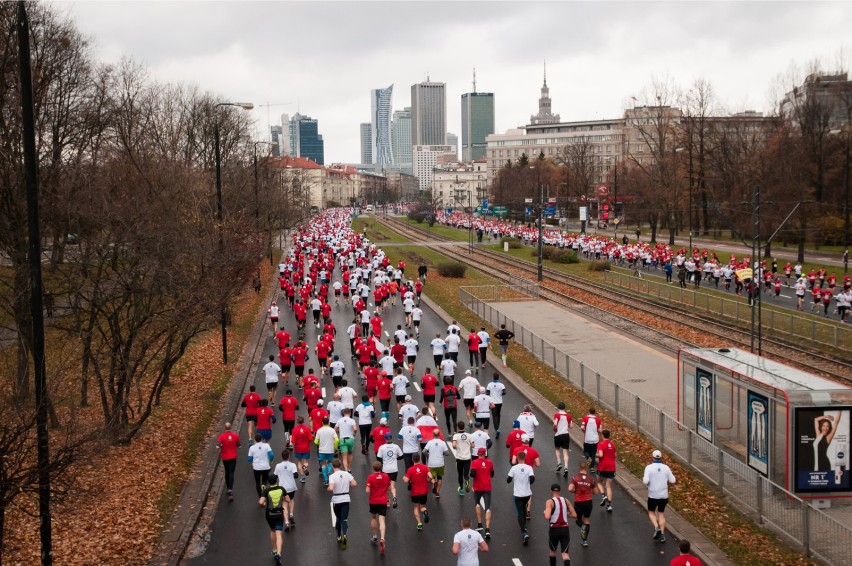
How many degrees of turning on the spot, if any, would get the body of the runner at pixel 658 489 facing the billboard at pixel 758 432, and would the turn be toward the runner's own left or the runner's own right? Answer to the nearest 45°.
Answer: approximately 45° to the runner's own right

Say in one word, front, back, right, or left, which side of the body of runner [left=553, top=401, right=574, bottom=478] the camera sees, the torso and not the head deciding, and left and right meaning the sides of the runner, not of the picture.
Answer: back

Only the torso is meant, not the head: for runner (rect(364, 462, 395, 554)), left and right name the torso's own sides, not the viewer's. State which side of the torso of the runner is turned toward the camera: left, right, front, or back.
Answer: back

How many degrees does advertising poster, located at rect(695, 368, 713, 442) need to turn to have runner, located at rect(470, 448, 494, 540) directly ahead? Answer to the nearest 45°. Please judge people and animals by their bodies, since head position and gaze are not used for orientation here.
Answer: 0° — it already faces them

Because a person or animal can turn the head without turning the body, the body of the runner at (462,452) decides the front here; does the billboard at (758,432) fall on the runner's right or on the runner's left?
on the runner's right

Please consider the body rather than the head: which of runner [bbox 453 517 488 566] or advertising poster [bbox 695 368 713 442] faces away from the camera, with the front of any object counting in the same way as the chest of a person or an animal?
the runner

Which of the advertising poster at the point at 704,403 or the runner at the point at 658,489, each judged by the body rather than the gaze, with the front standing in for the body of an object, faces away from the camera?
the runner

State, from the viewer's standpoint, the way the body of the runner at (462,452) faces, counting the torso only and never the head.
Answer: away from the camera

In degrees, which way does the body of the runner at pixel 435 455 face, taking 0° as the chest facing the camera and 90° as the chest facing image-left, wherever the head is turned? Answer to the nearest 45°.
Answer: approximately 180°

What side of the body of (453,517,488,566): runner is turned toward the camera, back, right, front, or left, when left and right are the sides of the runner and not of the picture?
back

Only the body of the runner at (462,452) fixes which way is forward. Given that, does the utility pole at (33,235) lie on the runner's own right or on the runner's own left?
on the runner's own left

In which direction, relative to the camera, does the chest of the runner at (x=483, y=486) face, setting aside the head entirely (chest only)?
away from the camera

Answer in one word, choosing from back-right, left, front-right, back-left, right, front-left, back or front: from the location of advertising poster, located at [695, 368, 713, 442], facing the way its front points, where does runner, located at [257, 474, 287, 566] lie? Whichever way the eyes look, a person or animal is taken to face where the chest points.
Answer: front

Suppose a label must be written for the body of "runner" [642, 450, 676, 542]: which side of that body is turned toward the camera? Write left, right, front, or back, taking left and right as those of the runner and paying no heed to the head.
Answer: back

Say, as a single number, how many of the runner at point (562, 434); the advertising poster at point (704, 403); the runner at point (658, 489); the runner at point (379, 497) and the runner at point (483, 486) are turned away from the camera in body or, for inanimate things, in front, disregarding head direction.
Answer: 4

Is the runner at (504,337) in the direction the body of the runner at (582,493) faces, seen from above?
yes

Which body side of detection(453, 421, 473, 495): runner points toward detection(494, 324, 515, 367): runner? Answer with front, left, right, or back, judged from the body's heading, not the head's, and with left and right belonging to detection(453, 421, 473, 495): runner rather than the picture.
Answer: front

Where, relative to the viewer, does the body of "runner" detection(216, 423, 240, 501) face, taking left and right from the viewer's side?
facing away from the viewer
